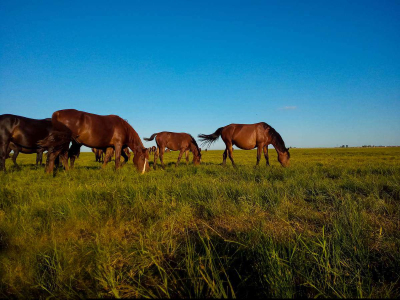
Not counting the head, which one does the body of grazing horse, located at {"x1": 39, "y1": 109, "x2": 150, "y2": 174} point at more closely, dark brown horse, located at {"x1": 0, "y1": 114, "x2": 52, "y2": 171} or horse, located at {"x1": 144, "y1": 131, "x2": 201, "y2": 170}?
the horse

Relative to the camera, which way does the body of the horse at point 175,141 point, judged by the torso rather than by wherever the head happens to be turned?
to the viewer's right

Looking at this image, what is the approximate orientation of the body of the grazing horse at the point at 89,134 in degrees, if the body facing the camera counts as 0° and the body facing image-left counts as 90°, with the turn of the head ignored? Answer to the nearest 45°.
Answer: approximately 270°

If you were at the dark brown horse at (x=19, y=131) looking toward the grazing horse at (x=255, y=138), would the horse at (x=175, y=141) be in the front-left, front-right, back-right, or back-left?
front-left

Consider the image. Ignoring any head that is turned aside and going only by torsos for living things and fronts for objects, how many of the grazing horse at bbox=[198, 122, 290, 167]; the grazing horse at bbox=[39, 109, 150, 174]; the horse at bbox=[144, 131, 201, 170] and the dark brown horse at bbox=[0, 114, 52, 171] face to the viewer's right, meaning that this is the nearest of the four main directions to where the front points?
4

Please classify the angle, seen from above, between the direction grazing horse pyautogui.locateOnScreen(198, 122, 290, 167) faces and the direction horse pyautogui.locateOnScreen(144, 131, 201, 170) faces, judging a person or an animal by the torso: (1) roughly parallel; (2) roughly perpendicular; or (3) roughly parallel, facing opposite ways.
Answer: roughly parallel

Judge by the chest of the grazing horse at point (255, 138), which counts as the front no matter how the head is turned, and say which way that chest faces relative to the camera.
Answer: to the viewer's right

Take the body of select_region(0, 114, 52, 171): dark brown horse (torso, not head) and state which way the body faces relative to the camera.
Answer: to the viewer's right

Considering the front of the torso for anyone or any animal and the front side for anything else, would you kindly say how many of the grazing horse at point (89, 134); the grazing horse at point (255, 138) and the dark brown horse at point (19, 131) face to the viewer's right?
3

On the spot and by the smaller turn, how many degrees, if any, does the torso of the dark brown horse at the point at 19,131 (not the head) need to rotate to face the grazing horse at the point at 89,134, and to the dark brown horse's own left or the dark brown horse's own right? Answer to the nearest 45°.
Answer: approximately 45° to the dark brown horse's own right

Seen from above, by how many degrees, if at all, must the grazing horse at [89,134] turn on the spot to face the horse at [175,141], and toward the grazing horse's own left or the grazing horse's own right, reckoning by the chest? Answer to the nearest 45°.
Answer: approximately 45° to the grazing horse's own left
